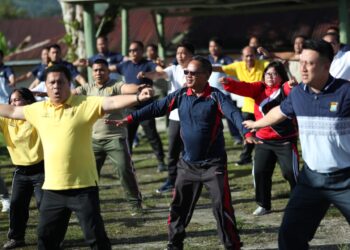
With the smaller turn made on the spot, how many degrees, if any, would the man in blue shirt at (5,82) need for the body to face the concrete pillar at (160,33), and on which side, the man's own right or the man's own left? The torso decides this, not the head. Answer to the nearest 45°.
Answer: approximately 180°

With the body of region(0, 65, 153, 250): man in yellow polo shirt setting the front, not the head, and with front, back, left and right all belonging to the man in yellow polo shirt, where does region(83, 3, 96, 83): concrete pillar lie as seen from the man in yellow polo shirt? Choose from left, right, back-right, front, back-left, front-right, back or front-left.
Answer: back

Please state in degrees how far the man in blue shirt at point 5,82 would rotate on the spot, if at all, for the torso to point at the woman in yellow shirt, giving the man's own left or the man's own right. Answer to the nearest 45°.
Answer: approximately 45° to the man's own left

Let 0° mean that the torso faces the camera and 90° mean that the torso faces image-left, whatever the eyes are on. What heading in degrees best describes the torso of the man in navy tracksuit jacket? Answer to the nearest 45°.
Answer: approximately 45°

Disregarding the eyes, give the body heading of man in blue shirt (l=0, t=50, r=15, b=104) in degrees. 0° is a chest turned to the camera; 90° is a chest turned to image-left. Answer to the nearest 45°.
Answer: approximately 45°

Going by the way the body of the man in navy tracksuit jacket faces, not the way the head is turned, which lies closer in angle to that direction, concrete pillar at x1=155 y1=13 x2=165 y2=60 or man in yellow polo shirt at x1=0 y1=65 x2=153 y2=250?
the man in yellow polo shirt
